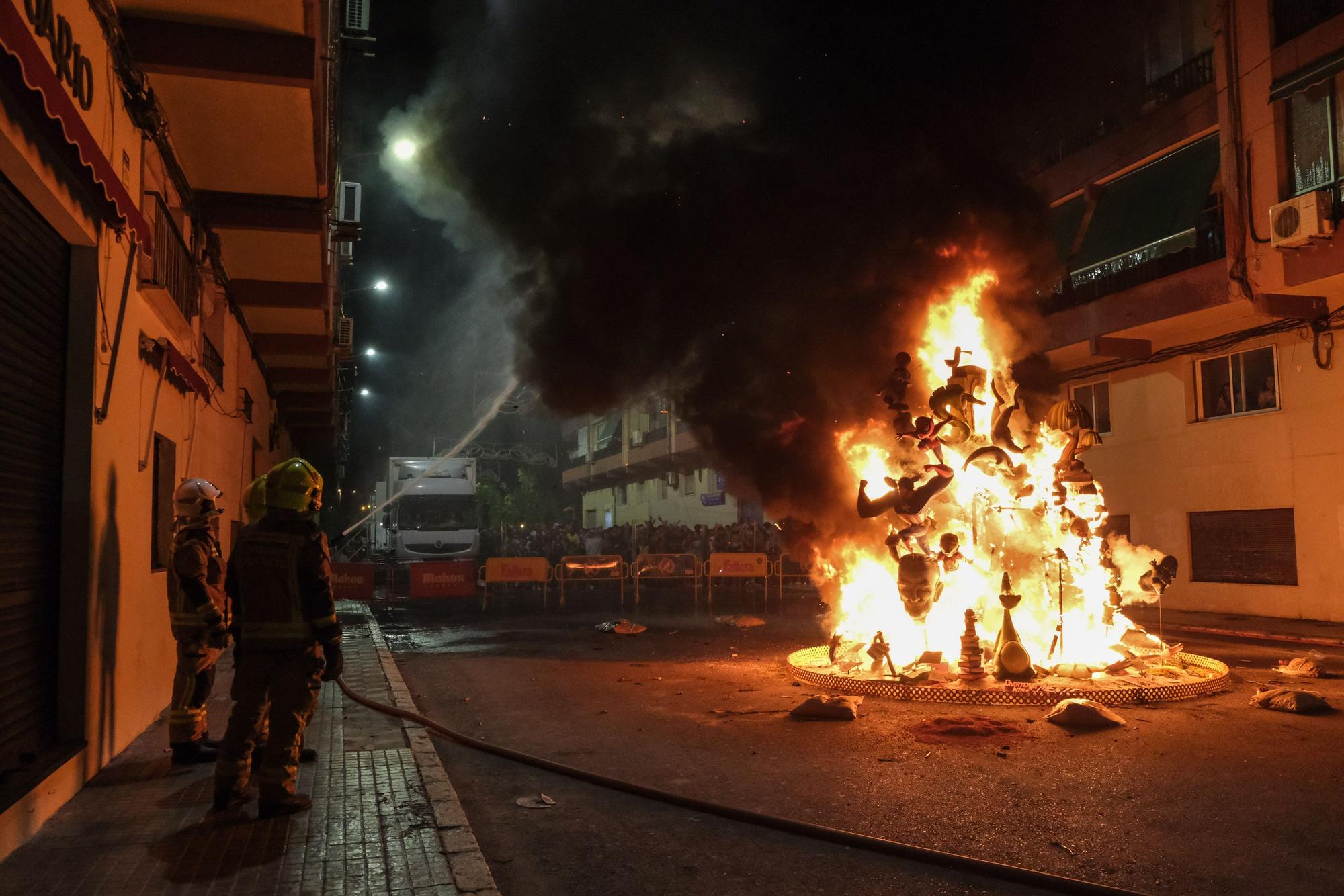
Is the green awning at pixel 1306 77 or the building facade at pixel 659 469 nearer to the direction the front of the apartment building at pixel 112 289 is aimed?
the green awning

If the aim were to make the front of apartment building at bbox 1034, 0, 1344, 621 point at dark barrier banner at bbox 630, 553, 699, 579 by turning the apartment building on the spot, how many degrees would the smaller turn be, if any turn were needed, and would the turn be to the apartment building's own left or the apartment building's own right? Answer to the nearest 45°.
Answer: approximately 45° to the apartment building's own right

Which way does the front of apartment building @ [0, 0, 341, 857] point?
to the viewer's right

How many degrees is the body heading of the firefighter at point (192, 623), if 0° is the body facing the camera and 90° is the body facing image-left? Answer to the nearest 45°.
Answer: approximately 270°

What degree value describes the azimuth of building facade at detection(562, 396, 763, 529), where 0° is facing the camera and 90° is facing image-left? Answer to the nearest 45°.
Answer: approximately 45°

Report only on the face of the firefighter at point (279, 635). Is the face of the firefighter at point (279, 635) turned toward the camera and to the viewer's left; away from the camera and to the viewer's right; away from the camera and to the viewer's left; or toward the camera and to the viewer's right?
away from the camera and to the viewer's right

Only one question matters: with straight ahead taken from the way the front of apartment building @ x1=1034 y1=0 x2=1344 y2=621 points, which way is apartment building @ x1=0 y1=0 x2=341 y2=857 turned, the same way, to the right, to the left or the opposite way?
the opposite way

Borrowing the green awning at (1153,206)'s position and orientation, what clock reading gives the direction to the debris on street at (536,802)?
The debris on street is roughly at 11 o'clock from the green awning.

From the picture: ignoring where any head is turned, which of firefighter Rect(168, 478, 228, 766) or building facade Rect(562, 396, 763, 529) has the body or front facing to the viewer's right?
the firefighter
